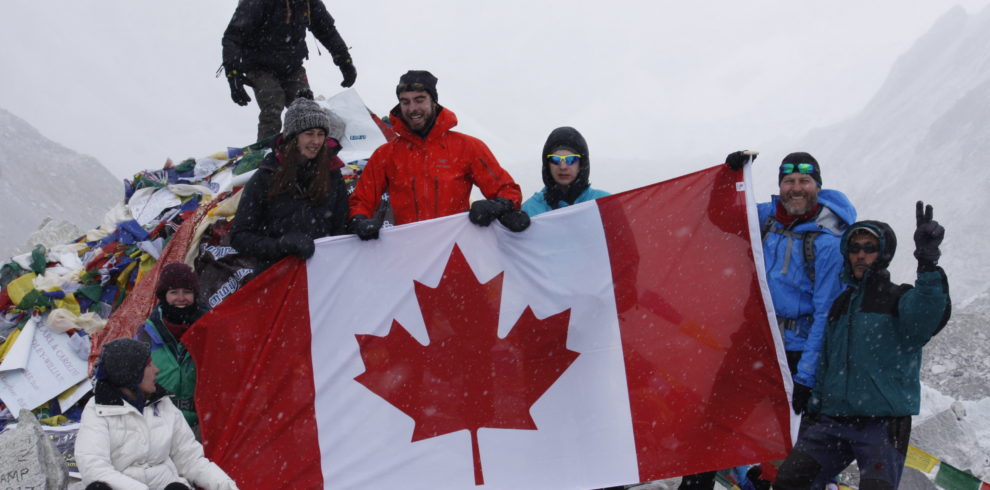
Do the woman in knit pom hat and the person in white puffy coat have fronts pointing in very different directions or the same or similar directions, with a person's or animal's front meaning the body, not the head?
same or similar directions

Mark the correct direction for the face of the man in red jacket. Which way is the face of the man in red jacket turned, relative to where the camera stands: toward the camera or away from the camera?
toward the camera

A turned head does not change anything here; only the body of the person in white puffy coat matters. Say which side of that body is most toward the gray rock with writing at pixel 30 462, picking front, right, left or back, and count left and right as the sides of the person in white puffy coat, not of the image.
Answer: right

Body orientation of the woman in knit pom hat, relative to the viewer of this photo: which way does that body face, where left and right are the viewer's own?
facing the viewer and to the right of the viewer

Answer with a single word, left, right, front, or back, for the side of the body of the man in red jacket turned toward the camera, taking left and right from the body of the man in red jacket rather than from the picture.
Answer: front

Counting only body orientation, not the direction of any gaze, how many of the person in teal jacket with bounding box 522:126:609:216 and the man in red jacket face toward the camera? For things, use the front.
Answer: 2

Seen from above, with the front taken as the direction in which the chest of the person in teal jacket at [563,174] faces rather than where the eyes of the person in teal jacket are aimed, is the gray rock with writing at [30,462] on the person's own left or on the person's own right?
on the person's own right

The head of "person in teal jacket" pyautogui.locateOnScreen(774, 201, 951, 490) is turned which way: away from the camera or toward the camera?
toward the camera

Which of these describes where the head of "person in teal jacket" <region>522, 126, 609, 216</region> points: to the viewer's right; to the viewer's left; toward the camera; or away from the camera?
toward the camera

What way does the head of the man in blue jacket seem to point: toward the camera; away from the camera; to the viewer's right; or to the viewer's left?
toward the camera

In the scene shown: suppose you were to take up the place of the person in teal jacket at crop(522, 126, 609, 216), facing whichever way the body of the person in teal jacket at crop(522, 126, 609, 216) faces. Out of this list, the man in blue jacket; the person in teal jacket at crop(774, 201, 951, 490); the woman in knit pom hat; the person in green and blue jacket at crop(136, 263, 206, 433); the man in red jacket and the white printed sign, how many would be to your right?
4

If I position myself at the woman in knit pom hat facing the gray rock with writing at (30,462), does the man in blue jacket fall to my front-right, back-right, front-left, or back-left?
back-left

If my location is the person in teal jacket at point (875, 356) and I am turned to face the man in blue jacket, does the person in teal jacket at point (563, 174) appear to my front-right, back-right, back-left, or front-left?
front-left

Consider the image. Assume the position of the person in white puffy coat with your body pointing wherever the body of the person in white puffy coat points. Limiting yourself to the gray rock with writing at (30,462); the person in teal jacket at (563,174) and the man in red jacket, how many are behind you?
1

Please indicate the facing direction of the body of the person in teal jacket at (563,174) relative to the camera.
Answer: toward the camera
